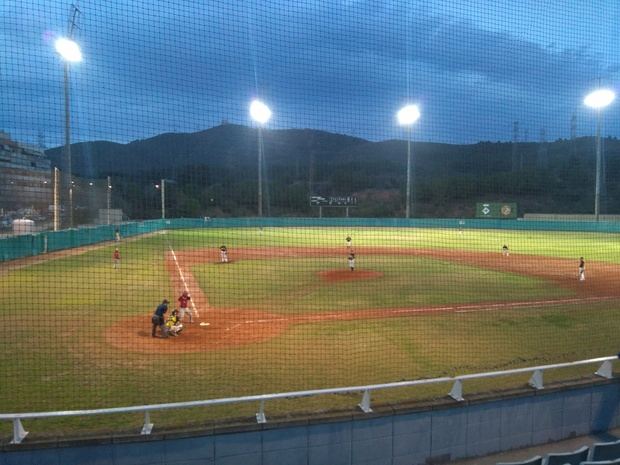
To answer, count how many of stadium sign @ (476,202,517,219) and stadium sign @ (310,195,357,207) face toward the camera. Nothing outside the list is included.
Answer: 2

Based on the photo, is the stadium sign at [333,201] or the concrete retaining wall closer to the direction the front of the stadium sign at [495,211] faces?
the concrete retaining wall

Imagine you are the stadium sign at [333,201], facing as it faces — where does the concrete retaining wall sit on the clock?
The concrete retaining wall is roughly at 12 o'clock from the stadium sign.

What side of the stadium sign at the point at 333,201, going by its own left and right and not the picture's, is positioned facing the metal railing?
front

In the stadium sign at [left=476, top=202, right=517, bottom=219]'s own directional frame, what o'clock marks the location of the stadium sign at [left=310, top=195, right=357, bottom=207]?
the stadium sign at [left=310, top=195, right=357, bottom=207] is roughly at 2 o'clock from the stadium sign at [left=476, top=202, right=517, bottom=219].

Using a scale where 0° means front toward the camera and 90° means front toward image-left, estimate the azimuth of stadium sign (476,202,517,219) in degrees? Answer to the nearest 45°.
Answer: approximately 0°

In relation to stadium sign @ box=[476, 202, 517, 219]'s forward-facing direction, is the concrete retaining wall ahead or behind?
ahead

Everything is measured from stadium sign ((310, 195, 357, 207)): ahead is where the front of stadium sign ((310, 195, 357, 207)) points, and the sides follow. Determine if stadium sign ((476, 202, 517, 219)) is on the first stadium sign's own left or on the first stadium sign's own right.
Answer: on the first stadium sign's own left

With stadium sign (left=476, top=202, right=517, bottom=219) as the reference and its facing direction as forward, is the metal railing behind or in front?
in front

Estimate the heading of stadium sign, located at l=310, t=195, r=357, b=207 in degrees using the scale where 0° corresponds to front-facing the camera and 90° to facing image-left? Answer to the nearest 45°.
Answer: approximately 0°
